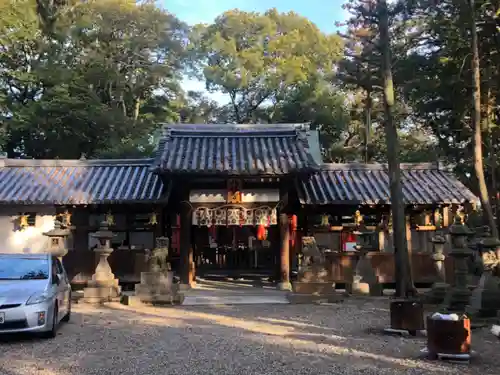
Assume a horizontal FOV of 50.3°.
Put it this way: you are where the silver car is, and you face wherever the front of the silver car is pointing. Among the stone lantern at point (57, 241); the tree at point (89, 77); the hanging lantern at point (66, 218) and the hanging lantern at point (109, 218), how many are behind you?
4

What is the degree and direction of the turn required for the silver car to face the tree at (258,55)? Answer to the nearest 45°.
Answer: approximately 135° to its left

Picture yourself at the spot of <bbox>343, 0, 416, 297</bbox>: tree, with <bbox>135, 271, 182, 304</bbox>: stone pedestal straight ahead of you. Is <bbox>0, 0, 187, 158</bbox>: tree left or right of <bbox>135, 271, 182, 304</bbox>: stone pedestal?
right

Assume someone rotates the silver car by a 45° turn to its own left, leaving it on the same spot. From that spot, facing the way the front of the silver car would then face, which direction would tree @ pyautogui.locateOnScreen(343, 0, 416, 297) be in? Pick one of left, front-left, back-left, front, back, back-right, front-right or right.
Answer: front-left

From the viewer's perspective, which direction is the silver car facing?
toward the camera

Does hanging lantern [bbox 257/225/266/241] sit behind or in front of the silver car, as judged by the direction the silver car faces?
behind

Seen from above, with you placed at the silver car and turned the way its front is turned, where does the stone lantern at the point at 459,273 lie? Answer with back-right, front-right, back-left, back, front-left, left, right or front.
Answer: left

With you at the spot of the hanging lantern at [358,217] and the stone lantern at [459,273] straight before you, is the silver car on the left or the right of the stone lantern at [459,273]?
right

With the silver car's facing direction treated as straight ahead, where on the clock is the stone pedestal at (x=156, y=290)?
The stone pedestal is roughly at 7 o'clock from the silver car.

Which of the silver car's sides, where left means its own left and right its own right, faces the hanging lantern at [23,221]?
back

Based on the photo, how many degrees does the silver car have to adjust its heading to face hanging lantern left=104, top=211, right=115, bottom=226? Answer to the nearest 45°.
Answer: approximately 180°

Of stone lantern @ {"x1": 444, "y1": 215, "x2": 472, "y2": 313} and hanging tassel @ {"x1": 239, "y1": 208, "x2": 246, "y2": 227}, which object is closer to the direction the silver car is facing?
the stone lantern

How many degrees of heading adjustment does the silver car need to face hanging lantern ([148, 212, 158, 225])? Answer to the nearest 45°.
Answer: approximately 135° to its left

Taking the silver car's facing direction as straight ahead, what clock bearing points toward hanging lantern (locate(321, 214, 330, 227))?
The hanging lantern is roughly at 8 o'clock from the silver car.

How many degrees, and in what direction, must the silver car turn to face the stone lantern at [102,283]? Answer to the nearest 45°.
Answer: approximately 180°

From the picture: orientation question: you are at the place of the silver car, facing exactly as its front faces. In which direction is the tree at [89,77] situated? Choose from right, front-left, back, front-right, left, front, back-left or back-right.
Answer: back

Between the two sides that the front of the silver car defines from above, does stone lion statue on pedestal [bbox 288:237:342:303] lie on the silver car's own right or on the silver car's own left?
on the silver car's own left

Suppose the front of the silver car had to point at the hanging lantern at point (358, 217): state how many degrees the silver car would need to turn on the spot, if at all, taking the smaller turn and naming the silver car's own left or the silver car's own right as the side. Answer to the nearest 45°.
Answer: approximately 135° to the silver car's own left
